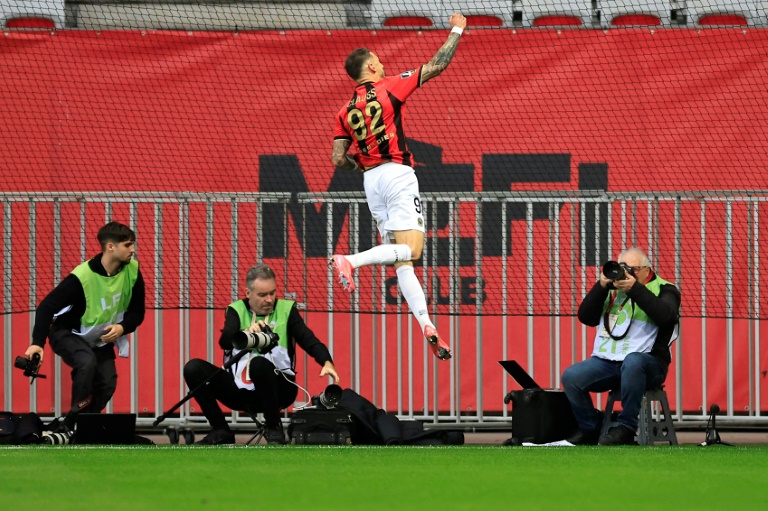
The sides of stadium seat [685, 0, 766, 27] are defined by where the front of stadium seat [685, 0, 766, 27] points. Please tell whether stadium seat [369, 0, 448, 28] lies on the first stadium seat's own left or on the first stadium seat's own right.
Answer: on the first stadium seat's own right

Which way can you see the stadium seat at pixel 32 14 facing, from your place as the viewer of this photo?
facing the viewer

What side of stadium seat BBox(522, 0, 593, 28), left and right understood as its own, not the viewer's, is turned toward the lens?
front

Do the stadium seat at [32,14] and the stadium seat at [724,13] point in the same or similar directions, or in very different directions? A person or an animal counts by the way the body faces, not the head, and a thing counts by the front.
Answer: same or similar directions

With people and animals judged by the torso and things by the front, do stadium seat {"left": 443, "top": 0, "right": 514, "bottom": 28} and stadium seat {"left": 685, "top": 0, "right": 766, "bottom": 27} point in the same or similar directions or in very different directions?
same or similar directions

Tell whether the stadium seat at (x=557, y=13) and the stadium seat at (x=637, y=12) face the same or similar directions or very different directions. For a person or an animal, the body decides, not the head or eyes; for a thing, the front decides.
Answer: same or similar directions

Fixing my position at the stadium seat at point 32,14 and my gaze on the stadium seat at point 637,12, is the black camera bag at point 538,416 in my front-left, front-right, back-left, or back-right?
front-right

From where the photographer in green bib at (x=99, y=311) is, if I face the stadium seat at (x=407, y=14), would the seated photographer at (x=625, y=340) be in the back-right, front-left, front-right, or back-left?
front-right

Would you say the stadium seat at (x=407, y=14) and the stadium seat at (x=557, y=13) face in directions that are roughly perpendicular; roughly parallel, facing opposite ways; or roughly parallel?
roughly parallel

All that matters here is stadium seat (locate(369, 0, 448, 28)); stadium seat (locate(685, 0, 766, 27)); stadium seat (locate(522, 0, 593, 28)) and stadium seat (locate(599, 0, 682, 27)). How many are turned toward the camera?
4

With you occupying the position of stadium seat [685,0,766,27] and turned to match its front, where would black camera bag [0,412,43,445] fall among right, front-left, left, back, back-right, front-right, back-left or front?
front-right

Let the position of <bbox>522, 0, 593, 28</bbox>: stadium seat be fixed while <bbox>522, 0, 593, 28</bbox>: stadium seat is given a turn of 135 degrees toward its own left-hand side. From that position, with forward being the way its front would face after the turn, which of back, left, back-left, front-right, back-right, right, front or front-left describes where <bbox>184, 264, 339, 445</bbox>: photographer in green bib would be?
back

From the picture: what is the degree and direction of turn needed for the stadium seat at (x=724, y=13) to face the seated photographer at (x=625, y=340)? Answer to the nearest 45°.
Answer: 0° — it already faces them

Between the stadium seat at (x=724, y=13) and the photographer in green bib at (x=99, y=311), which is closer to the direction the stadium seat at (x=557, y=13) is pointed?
the photographer in green bib

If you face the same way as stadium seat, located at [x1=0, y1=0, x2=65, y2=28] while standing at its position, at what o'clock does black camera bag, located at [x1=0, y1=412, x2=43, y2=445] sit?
The black camera bag is roughly at 12 o'clock from the stadium seat.

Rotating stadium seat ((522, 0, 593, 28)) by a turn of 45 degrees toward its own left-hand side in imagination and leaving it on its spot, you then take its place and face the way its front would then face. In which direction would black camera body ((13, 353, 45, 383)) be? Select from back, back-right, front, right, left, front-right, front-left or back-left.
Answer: right

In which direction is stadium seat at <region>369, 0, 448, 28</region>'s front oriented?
toward the camera
